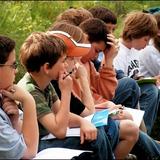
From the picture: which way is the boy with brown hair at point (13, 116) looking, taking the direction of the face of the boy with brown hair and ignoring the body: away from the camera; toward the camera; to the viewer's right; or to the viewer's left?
to the viewer's right

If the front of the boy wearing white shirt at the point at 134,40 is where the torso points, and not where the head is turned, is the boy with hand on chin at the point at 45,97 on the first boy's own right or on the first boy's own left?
on the first boy's own right

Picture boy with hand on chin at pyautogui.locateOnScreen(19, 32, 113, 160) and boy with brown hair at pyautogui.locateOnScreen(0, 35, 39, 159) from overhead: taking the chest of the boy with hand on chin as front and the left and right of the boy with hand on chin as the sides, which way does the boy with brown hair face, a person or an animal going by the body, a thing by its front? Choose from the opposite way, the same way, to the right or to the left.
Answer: the same way

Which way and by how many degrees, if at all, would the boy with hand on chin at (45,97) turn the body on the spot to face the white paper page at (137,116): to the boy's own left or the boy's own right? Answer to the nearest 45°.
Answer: approximately 45° to the boy's own left

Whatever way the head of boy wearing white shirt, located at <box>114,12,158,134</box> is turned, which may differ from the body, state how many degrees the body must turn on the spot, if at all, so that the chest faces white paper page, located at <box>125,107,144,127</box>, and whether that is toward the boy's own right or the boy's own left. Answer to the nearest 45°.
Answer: approximately 45° to the boy's own right

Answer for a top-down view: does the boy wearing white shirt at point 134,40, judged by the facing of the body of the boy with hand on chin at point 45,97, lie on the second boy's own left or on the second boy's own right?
on the second boy's own left

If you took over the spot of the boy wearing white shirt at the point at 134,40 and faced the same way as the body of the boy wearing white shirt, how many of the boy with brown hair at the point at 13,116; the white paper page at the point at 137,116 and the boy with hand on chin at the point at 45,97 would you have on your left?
0

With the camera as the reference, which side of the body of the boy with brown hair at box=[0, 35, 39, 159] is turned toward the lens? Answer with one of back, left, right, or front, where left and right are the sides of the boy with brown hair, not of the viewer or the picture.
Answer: right

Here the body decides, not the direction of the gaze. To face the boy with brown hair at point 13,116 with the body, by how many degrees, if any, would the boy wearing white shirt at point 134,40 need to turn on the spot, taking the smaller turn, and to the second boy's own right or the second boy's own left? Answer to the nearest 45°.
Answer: approximately 45° to the second boy's own right

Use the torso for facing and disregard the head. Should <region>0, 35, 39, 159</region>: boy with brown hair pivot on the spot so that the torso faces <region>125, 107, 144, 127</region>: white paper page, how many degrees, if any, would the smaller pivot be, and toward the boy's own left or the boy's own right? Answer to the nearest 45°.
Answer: approximately 45° to the boy's own left

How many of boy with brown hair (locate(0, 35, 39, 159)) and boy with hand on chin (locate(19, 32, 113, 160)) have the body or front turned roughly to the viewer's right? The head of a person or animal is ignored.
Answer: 2

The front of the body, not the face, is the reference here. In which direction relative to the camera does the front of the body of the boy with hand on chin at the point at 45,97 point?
to the viewer's right
